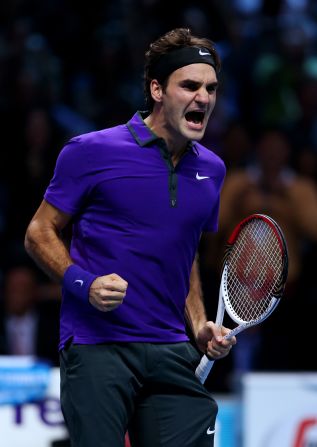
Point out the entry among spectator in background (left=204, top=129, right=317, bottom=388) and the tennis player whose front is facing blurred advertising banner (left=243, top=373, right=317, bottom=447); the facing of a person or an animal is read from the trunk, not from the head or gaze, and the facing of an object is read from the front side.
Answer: the spectator in background

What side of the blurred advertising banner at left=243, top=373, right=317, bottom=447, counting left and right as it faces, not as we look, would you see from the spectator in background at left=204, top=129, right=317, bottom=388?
back

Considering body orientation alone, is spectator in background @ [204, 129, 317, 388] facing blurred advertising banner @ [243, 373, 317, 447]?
yes

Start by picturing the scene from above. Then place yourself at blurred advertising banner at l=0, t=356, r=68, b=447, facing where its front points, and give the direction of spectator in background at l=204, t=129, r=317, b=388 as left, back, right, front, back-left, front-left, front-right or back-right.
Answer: back-left

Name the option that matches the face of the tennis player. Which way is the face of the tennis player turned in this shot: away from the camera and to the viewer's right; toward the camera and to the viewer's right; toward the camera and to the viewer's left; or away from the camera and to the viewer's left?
toward the camera and to the viewer's right

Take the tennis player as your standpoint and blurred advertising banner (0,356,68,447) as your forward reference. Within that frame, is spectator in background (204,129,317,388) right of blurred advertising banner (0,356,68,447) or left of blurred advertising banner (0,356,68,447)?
right

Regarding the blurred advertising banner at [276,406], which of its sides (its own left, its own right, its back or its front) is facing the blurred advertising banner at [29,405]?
right

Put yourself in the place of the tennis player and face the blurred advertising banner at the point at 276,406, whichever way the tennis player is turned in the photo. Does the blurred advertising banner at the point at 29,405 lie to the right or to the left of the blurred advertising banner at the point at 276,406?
left

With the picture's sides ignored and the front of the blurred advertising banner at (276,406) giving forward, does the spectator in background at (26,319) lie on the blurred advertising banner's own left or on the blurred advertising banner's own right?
on the blurred advertising banner's own right

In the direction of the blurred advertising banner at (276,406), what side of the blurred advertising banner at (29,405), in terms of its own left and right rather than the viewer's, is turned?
left

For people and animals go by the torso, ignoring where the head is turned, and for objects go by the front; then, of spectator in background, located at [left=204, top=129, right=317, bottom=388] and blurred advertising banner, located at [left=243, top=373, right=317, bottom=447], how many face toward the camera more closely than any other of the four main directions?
2

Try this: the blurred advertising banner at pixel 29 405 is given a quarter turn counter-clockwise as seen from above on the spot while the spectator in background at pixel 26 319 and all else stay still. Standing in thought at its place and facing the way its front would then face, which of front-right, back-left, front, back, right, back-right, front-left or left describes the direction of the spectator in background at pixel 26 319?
left

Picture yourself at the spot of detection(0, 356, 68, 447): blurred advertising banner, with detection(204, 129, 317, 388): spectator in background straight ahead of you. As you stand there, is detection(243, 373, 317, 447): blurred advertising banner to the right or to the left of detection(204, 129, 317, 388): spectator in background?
right
